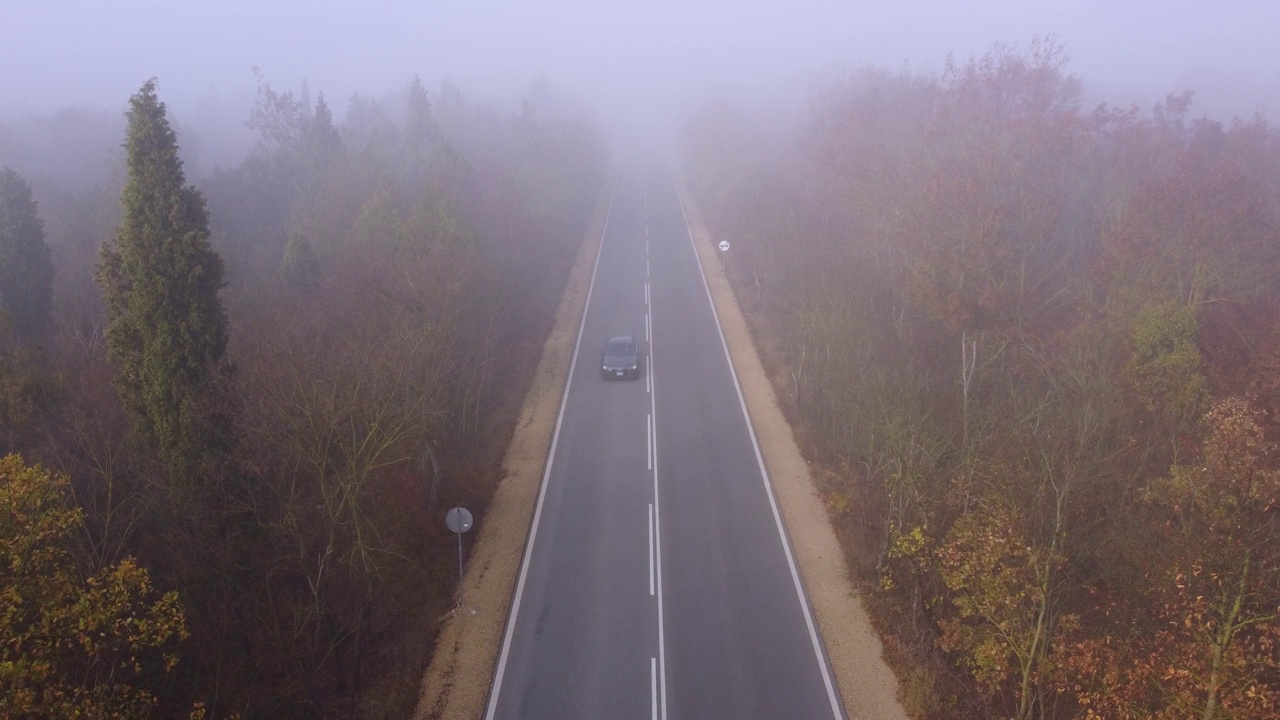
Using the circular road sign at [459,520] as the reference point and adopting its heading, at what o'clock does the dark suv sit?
The dark suv is roughly at 1 o'clock from the circular road sign.

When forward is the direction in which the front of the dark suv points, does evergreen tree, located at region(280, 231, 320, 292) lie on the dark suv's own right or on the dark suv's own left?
on the dark suv's own right

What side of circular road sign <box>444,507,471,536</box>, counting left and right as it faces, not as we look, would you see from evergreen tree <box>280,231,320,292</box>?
front

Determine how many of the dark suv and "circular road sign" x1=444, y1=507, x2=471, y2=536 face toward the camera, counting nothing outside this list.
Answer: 1

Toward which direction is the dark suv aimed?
toward the camera

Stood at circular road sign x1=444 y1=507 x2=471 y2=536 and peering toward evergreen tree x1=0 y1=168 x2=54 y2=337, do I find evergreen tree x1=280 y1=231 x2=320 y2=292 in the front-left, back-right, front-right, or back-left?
front-right

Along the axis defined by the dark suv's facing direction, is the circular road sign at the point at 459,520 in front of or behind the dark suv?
in front

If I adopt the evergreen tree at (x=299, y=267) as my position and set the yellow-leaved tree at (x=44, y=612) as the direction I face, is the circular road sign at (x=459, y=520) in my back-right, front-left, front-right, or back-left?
front-left

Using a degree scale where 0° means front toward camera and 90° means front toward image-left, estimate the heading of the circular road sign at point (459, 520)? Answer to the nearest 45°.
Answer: approximately 180°

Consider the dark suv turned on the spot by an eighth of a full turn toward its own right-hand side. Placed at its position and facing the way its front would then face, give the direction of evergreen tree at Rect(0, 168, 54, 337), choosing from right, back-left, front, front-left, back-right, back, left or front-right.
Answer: front-right

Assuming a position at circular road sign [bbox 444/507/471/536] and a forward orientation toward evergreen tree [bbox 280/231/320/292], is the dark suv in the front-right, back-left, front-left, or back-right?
front-right

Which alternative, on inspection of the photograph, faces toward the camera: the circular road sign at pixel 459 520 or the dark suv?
the dark suv

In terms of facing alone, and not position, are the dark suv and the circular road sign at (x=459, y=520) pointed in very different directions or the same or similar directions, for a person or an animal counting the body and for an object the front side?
very different directions

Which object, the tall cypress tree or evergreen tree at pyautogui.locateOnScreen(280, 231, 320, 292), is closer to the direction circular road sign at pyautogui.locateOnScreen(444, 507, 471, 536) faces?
the evergreen tree
